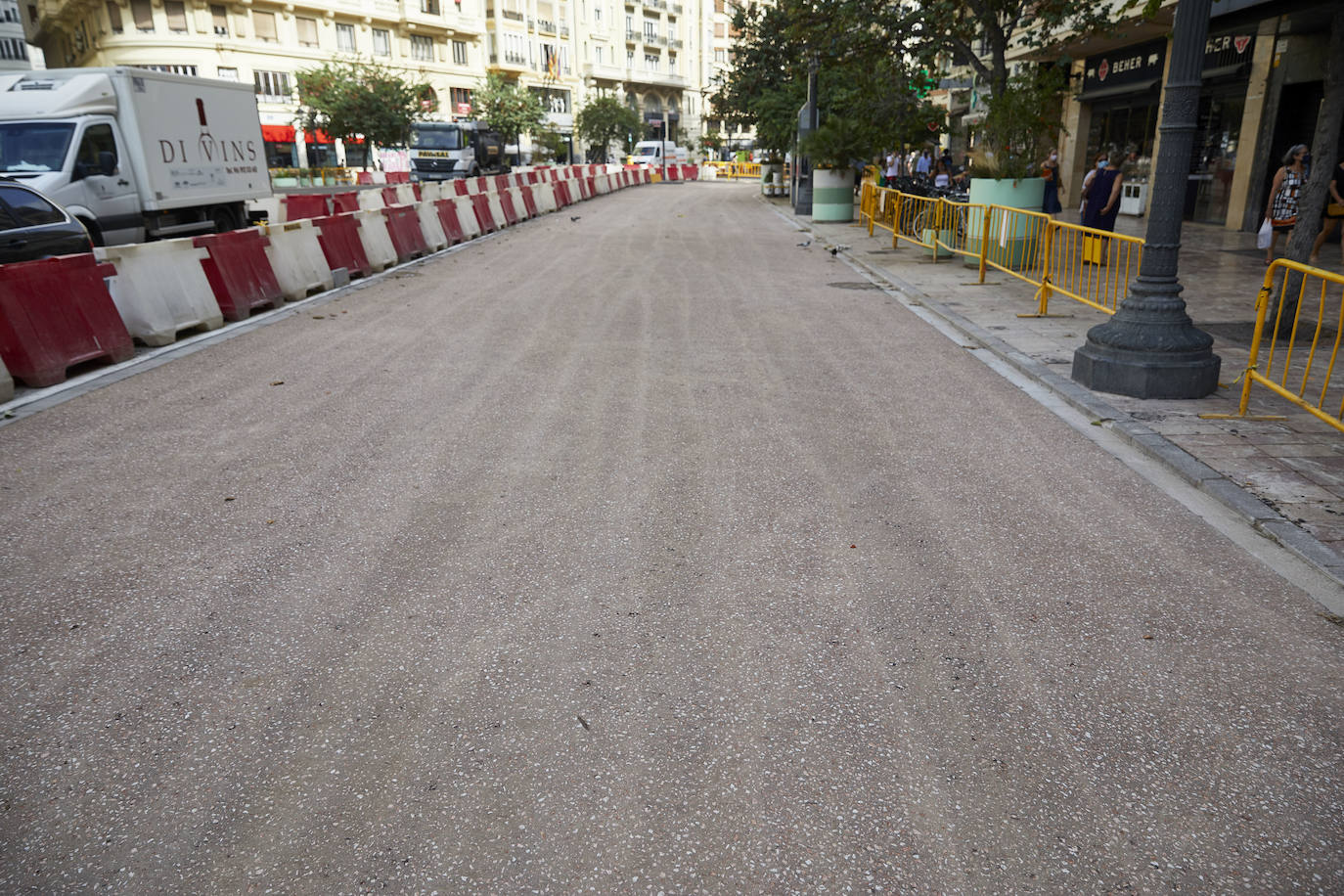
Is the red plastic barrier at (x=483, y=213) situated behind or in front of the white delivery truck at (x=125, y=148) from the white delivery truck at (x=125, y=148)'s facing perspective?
behind

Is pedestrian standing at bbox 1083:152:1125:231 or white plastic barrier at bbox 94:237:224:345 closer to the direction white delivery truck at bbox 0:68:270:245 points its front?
the white plastic barrier

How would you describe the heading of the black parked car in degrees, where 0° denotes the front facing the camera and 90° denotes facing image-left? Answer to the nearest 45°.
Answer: approximately 45°

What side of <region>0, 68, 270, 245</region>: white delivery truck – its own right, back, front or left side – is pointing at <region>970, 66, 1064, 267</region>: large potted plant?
left

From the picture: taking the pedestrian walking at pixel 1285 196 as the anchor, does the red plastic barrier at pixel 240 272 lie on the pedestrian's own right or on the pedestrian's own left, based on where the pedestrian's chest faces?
on the pedestrian's own right

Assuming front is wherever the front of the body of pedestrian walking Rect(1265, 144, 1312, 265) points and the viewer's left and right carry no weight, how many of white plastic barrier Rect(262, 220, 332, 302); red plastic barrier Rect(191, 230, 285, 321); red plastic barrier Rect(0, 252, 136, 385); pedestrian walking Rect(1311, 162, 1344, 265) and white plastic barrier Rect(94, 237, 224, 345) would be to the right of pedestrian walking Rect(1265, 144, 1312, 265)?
4

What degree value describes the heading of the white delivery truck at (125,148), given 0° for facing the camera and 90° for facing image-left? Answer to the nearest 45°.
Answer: approximately 45°

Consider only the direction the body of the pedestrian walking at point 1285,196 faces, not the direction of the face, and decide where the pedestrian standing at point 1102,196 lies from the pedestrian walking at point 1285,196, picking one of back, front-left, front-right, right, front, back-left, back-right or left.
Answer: back-right
